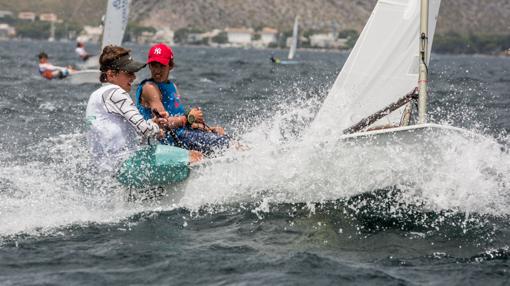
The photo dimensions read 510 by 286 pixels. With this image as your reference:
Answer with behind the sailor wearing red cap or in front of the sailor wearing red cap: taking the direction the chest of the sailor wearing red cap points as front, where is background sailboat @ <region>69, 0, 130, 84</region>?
behind
